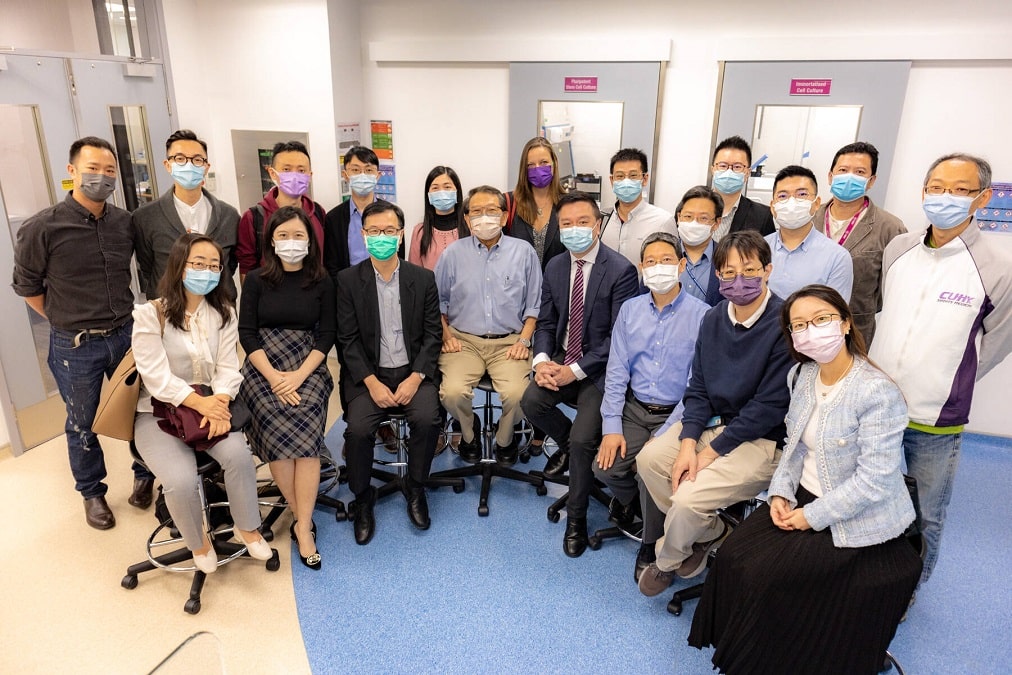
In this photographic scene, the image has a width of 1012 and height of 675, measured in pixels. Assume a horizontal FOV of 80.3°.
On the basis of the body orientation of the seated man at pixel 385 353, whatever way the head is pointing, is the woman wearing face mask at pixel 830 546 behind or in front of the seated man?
in front

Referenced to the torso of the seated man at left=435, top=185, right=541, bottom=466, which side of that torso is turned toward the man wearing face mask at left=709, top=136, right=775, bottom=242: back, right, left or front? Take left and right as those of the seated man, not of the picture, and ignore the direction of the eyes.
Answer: left

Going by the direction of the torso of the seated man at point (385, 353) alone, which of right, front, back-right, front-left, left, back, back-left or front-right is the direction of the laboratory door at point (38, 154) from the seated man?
back-right

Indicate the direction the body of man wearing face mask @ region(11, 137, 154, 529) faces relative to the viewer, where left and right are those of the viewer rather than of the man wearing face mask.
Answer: facing the viewer and to the right of the viewer

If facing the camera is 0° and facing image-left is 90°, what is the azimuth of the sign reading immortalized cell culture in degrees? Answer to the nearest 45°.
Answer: approximately 0°

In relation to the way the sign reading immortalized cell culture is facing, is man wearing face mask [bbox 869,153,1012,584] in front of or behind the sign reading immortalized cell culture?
in front

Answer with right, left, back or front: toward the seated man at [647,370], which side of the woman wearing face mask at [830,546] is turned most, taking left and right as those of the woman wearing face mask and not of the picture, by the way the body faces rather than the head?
right

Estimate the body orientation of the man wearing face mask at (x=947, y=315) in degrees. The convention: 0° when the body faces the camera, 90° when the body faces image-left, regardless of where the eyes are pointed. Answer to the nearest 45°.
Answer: approximately 45°

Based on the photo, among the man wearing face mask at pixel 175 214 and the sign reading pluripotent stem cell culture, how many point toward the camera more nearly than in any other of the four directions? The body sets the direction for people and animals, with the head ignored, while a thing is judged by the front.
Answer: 2
